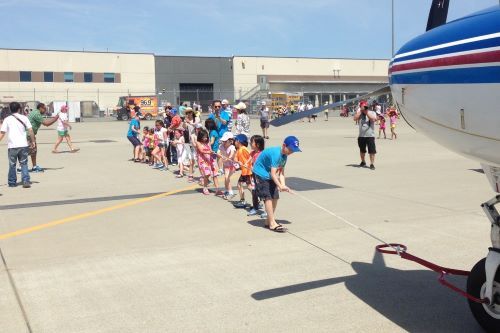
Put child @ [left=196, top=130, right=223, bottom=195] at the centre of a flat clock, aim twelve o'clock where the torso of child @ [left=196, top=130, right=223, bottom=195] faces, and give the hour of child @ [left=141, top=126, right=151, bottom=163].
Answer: child @ [left=141, top=126, right=151, bottom=163] is roughly at 7 o'clock from child @ [left=196, top=130, right=223, bottom=195].

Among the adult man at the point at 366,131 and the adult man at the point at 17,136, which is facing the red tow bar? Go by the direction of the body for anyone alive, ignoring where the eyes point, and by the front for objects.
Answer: the adult man at the point at 366,131

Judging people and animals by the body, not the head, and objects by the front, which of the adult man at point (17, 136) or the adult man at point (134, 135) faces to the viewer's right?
the adult man at point (134, 135)

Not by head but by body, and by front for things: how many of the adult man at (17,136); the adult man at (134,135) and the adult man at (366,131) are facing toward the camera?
1

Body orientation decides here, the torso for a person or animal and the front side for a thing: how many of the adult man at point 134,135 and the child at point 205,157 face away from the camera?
0

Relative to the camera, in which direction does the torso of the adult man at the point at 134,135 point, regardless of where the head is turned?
to the viewer's right

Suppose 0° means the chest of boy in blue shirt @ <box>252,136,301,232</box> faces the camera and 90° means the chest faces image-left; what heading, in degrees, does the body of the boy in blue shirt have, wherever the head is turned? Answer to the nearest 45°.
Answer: approximately 315°
